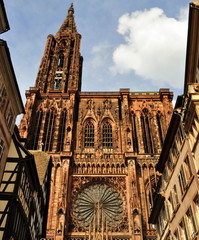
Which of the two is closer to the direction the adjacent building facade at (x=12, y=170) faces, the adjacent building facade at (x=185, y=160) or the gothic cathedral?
the adjacent building facade

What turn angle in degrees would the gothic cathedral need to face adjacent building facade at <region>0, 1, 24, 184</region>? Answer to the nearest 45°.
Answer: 0° — it already faces it

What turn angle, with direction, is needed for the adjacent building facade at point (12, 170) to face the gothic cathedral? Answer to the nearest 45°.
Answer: approximately 45° to its left

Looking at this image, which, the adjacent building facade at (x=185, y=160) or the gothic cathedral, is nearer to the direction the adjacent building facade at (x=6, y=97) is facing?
the adjacent building facade

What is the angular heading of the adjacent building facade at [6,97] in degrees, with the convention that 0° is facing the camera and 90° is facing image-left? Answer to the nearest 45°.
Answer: approximately 270°

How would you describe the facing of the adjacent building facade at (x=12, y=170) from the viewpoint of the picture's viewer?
facing to the right of the viewer

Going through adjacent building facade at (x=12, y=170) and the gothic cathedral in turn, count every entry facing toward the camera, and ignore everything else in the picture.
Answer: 1

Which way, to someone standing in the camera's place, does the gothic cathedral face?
facing the viewer

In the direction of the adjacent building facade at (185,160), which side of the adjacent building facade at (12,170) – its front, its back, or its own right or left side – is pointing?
front

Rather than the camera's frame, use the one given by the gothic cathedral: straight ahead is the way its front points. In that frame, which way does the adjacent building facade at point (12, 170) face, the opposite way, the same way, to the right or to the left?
to the left

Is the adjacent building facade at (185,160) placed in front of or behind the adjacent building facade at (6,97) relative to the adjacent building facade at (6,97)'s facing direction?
in front

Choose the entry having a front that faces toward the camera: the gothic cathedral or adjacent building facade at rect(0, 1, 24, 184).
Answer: the gothic cathedral

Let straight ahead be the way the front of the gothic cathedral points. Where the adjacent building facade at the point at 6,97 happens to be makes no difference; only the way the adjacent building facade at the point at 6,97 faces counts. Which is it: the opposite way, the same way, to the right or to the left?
to the left

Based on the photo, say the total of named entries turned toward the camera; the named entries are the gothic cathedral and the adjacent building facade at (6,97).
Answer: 1
